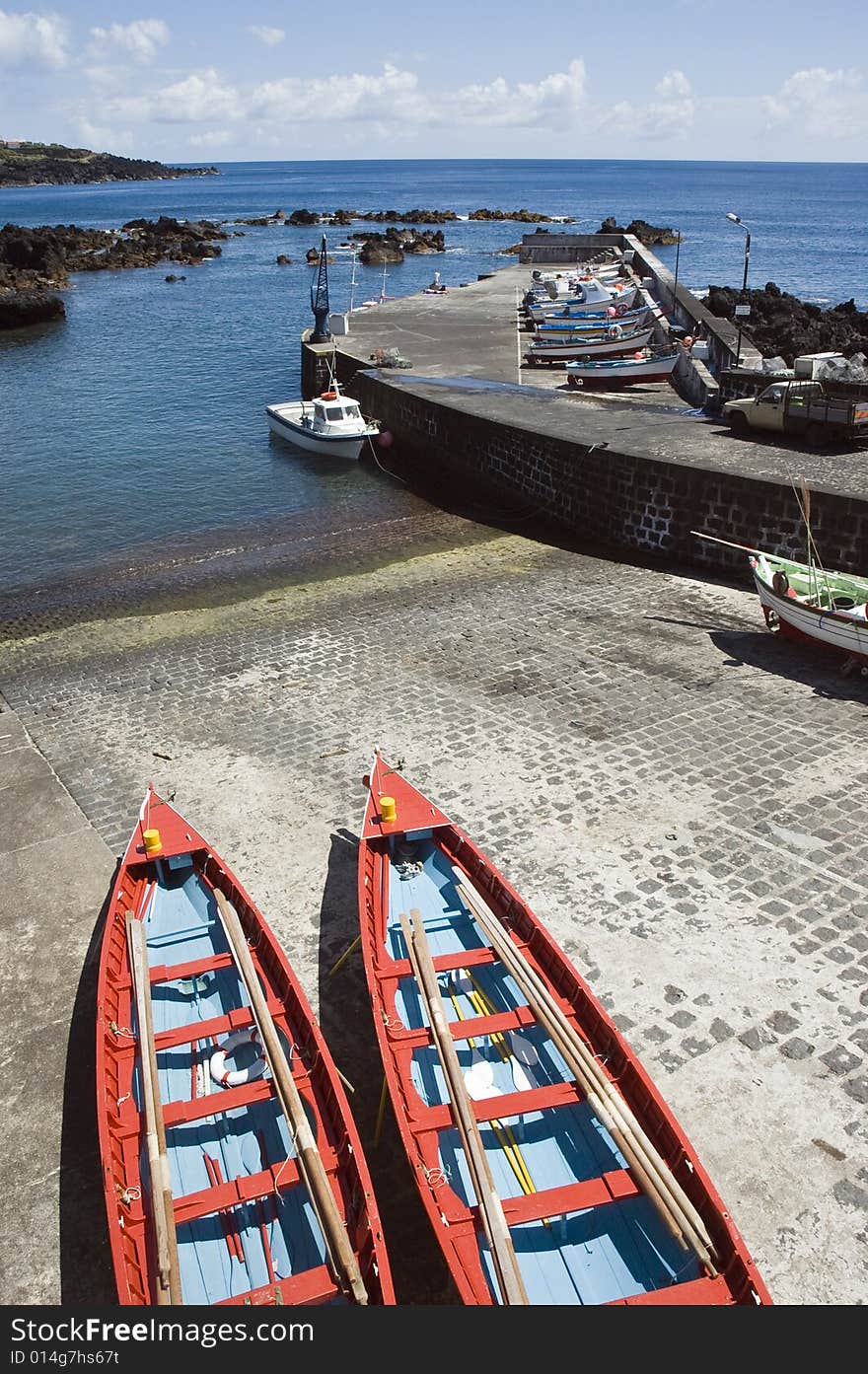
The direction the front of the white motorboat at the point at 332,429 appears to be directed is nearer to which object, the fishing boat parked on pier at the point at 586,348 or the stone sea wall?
the stone sea wall

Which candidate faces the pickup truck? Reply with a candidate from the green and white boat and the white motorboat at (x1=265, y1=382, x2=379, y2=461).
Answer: the white motorboat

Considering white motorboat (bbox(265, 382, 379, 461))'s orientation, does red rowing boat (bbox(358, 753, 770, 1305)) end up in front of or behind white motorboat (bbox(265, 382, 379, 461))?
in front

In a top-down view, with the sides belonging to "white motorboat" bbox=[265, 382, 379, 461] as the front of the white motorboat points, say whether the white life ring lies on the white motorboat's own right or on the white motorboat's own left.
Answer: on the white motorboat's own right
